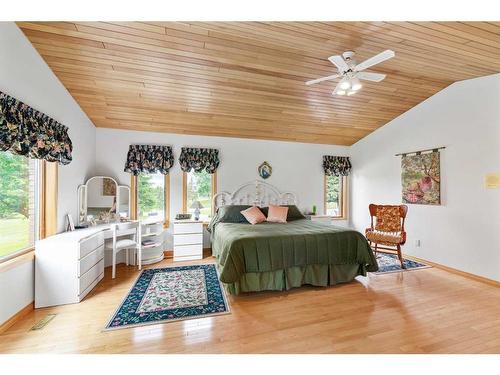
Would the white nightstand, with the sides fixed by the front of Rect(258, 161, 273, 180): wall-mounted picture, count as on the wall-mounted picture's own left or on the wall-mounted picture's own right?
on the wall-mounted picture's own right

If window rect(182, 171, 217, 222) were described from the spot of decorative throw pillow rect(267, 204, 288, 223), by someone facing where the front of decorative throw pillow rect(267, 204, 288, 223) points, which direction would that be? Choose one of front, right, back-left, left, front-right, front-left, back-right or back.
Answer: right

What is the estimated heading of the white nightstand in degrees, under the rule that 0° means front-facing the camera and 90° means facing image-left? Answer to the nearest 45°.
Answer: approximately 0°

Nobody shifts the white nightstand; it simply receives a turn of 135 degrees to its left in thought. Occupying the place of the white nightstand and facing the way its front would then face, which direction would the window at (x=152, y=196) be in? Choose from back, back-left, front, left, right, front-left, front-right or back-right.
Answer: left

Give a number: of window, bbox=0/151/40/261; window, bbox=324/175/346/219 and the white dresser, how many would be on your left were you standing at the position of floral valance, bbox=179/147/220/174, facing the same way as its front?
1

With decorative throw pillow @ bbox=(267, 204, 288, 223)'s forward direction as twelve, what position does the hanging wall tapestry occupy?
The hanging wall tapestry is roughly at 9 o'clock from the decorative throw pillow.

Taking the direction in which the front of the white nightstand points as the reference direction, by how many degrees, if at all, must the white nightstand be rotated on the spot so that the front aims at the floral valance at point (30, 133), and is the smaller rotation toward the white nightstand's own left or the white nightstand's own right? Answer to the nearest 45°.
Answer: approximately 45° to the white nightstand's own right

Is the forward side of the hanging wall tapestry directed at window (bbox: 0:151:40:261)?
yes

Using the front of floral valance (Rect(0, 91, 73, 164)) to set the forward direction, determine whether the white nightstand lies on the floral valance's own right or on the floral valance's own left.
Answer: on the floral valance's own left

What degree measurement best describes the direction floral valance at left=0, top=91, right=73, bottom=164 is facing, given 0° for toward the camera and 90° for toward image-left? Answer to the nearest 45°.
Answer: approximately 315°

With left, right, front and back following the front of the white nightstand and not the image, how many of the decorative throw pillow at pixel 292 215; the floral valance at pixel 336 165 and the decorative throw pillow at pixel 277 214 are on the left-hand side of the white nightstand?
3

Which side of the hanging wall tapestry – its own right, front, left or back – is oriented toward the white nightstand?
front
